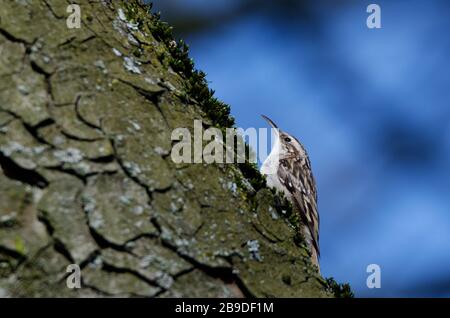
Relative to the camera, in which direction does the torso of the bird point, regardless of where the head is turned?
to the viewer's left
